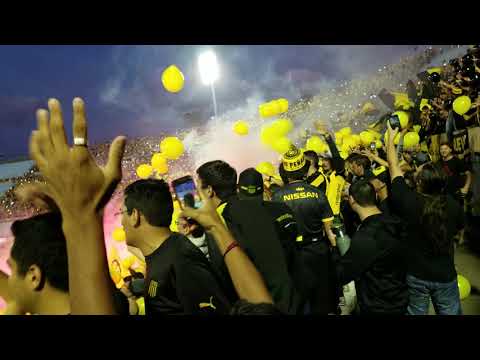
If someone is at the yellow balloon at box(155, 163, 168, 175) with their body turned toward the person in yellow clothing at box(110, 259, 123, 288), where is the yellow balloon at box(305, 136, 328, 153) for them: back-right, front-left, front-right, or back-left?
back-left

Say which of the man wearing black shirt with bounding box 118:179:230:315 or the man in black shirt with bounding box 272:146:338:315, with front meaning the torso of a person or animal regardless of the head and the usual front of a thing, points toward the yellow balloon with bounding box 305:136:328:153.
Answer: the man in black shirt

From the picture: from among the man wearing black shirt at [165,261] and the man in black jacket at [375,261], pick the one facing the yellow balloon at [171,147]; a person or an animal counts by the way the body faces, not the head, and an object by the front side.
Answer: the man in black jacket

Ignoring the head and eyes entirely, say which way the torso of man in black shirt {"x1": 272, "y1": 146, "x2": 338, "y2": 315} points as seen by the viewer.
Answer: away from the camera

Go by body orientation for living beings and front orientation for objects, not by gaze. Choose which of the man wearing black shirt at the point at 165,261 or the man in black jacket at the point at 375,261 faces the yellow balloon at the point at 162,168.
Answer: the man in black jacket

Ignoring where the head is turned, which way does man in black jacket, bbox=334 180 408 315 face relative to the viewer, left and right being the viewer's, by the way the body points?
facing away from the viewer and to the left of the viewer

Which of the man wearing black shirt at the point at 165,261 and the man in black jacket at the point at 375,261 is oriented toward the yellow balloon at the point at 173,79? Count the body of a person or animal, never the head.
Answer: the man in black jacket
